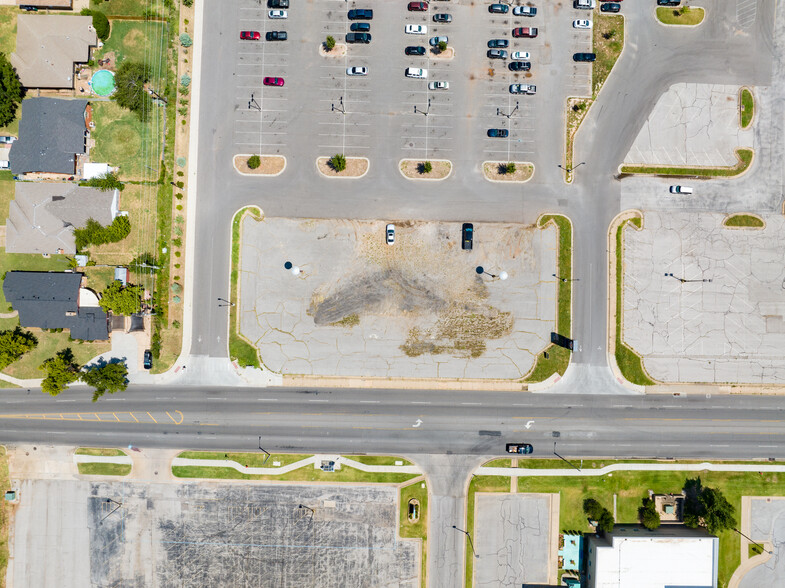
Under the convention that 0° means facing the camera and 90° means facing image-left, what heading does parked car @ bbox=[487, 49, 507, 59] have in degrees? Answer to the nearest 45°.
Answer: approximately 270°

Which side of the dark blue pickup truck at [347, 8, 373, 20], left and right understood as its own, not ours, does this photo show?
left

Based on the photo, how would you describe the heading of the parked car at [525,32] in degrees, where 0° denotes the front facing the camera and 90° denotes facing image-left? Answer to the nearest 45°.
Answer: approximately 90°

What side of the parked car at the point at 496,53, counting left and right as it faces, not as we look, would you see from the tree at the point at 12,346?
back

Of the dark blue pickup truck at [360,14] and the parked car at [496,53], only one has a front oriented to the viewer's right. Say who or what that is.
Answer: the parked car

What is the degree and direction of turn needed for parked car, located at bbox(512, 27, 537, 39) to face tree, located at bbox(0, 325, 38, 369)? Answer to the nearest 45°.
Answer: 0° — it already faces it

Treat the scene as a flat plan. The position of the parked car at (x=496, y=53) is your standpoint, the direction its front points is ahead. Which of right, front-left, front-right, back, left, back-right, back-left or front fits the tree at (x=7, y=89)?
back

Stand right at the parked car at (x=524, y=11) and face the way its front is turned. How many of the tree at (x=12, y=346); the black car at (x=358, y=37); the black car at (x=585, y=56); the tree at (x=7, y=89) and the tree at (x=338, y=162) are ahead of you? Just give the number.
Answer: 4

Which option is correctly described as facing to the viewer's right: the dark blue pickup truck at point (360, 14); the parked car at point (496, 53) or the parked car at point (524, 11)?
the parked car at point (496, 53)

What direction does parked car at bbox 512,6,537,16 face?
to the viewer's left
